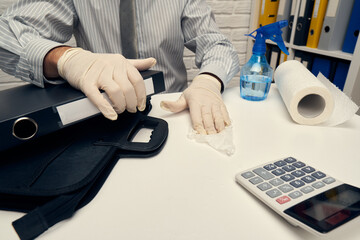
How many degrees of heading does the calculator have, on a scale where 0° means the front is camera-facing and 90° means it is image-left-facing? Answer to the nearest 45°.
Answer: approximately 135°

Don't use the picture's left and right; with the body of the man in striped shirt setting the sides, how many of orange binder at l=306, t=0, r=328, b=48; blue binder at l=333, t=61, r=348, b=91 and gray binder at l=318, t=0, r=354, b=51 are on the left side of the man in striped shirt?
3

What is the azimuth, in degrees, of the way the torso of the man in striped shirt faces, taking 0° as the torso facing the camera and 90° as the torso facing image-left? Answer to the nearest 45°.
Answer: approximately 0°

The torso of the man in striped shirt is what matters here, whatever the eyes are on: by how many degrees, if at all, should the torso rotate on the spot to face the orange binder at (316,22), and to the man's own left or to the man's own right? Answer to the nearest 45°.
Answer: approximately 90° to the man's own left
